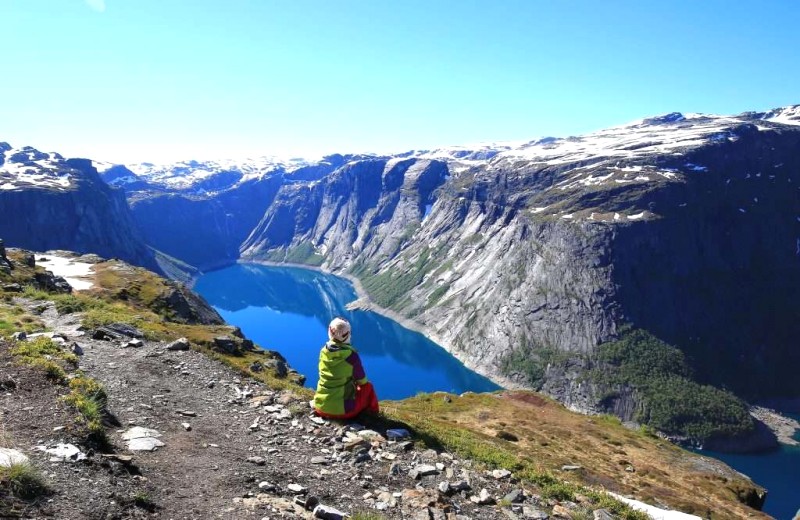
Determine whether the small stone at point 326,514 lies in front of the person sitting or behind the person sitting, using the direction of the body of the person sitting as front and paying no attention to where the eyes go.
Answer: behind

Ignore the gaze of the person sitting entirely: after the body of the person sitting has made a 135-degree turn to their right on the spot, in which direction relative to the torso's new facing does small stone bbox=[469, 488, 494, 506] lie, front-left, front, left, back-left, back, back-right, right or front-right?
front-left

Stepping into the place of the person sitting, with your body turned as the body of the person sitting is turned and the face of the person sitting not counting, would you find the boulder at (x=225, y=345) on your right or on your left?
on your left

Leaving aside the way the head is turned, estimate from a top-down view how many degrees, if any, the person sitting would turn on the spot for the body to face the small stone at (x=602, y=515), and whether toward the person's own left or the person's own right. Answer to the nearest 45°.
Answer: approximately 90° to the person's own right

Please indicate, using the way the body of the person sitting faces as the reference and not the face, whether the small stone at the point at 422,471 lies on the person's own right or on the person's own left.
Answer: on the person's own right

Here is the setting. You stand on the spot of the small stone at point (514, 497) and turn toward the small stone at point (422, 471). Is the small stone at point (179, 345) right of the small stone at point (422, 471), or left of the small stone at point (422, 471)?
right

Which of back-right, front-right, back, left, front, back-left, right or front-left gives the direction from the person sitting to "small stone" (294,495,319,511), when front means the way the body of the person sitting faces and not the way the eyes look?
back-right

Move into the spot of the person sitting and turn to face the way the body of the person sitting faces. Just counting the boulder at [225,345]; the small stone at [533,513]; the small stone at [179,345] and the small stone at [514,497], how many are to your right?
2

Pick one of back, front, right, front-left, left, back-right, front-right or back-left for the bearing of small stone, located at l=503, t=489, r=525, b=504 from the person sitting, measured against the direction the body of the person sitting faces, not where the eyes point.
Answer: right

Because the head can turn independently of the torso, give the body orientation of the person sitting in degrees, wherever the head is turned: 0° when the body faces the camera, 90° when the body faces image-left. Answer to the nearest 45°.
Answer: approximately 225°

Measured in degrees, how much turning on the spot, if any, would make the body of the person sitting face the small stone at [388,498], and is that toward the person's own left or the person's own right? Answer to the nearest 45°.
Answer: approximately 135° to the person's own right

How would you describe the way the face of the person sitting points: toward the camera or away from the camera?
away from the camera

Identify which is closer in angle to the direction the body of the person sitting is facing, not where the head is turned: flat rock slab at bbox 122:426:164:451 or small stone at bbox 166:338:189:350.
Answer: the small stone
